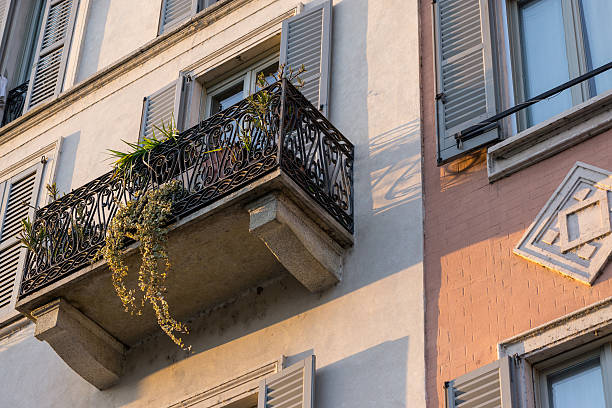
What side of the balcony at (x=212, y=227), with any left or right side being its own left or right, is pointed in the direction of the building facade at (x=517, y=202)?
left

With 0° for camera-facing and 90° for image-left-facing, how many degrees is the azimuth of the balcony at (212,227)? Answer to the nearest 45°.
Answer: approximately 45°
